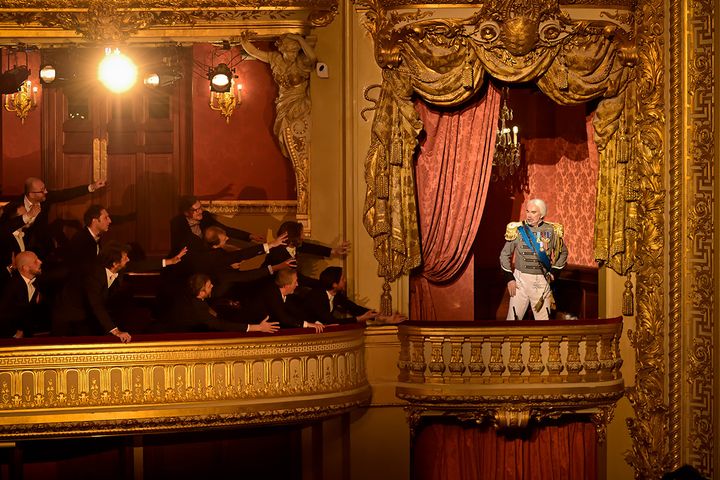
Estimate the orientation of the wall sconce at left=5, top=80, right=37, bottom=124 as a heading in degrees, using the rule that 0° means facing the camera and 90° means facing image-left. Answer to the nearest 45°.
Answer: approximately 0°

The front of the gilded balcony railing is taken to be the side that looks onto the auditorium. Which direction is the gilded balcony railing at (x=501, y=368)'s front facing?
toward the camera

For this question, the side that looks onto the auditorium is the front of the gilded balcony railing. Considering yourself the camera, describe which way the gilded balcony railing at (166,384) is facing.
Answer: facing the viewer

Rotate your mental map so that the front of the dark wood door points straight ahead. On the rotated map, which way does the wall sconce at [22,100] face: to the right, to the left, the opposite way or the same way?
the same way

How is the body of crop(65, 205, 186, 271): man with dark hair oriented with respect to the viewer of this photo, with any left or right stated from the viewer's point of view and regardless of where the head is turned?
facing to the right of the viewer

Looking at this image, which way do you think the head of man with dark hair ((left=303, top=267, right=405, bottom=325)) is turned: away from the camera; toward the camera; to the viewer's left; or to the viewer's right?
to the viewer's right

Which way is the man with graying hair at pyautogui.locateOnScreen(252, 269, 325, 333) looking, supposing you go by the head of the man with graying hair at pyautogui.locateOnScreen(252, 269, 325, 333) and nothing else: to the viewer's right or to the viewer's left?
to the viewer's right

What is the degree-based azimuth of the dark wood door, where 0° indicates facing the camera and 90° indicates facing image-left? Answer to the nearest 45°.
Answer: approximately 0°

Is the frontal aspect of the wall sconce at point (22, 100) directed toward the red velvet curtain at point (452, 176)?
no

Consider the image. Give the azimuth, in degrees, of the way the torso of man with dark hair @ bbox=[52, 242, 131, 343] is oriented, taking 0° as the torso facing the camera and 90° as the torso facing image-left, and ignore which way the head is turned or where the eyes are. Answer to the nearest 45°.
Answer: approximately 270°

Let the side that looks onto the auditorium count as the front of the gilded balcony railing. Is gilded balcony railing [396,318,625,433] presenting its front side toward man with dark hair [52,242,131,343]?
no

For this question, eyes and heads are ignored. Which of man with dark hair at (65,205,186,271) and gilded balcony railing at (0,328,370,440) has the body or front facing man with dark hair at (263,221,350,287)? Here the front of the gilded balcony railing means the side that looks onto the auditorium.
man with dark hair at (65,205,186,271)
